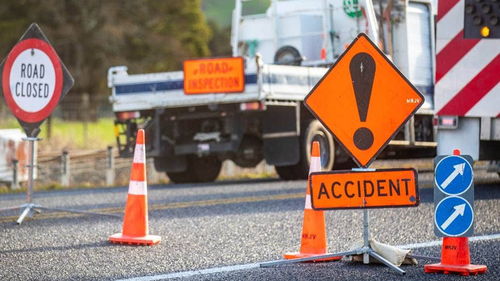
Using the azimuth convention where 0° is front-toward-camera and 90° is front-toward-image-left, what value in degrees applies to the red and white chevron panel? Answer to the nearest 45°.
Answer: approximately 0°

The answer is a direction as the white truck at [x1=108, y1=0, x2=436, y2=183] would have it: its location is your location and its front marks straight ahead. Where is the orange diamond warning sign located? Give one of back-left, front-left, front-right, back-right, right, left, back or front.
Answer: back-right

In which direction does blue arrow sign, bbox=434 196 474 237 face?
toward the camera

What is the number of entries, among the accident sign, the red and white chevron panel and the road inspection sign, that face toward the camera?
3

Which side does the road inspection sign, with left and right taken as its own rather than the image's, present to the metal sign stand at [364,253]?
front

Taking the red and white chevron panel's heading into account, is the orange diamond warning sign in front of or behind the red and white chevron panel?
in front

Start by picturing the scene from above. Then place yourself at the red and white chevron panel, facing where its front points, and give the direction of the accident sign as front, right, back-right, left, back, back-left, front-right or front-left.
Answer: front

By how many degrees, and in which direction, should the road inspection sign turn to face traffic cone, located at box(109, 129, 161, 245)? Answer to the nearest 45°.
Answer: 0° — it already faces it

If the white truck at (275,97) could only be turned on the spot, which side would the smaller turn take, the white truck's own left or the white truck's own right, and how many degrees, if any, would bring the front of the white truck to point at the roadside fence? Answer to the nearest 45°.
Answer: approximately 90° to the white truck's own left

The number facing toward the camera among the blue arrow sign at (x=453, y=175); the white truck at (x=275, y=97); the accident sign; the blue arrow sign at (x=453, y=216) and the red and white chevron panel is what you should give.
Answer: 4

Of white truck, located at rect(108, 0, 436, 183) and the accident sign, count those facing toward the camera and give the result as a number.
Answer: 1
